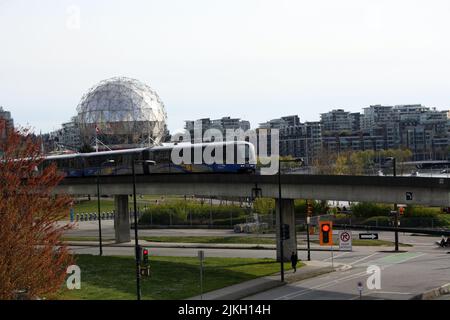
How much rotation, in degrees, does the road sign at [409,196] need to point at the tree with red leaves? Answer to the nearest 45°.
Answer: approximately 45° to its right

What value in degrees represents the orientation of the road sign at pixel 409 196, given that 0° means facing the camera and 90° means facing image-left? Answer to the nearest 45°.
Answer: approximately 0°
